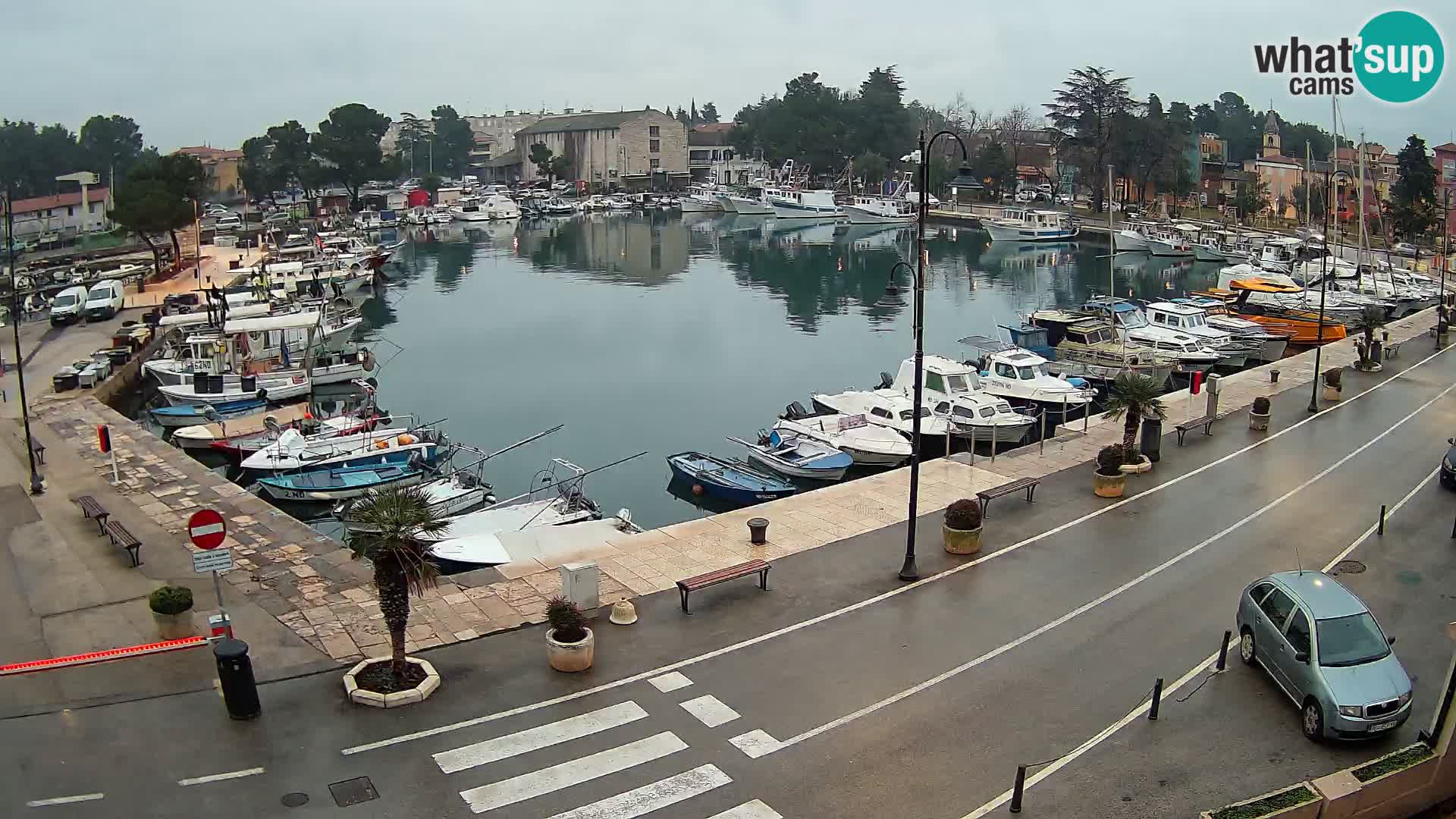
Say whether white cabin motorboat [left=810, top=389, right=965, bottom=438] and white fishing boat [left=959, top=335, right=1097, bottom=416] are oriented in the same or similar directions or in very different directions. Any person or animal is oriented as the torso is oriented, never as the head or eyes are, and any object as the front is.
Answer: same or similar directions

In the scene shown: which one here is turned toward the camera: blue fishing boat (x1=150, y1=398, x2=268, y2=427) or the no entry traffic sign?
the no entry traffic sign

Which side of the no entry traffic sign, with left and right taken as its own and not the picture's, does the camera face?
front

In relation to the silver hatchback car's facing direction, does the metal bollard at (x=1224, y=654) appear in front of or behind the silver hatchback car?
behind

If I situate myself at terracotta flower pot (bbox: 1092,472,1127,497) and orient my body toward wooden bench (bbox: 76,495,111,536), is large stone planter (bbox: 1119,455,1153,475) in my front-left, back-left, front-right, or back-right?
back-right
